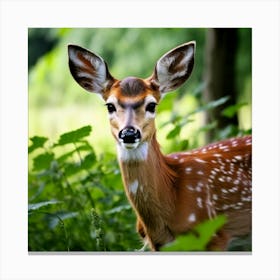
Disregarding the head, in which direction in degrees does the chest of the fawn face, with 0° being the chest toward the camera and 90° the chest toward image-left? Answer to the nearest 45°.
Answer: approximately 45°

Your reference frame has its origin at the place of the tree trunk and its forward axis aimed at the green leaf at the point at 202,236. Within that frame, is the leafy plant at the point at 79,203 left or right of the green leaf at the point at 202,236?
right

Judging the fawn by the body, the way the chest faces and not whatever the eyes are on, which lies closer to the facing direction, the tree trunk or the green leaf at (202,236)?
the green leaf

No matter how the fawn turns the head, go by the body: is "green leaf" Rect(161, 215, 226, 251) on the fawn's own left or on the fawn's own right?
on the fawn's own left

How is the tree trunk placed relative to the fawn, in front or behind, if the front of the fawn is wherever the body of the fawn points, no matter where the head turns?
behind
